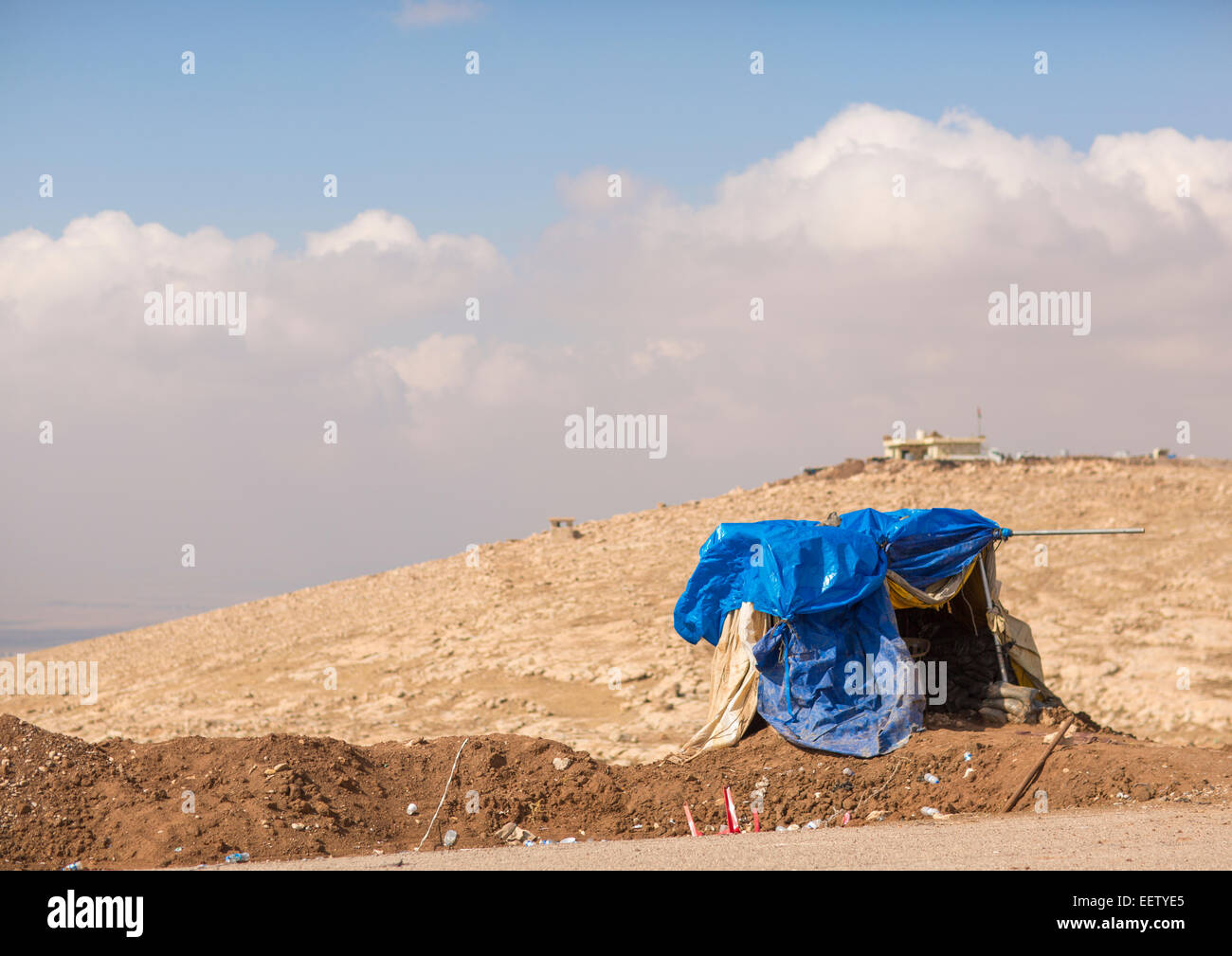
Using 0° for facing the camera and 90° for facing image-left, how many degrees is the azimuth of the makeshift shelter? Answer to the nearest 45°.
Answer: approximately 315°

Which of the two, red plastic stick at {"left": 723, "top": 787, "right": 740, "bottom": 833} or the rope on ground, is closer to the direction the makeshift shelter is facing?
the red plastic stick

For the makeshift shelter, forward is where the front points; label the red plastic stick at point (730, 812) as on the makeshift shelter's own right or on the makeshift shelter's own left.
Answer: on the makeshift shelter's own right

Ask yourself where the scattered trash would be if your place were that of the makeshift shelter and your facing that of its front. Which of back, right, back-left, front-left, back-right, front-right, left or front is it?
right

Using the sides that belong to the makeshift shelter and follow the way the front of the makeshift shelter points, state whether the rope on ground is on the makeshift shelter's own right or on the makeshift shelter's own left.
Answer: on the makeshift shelter's own right
